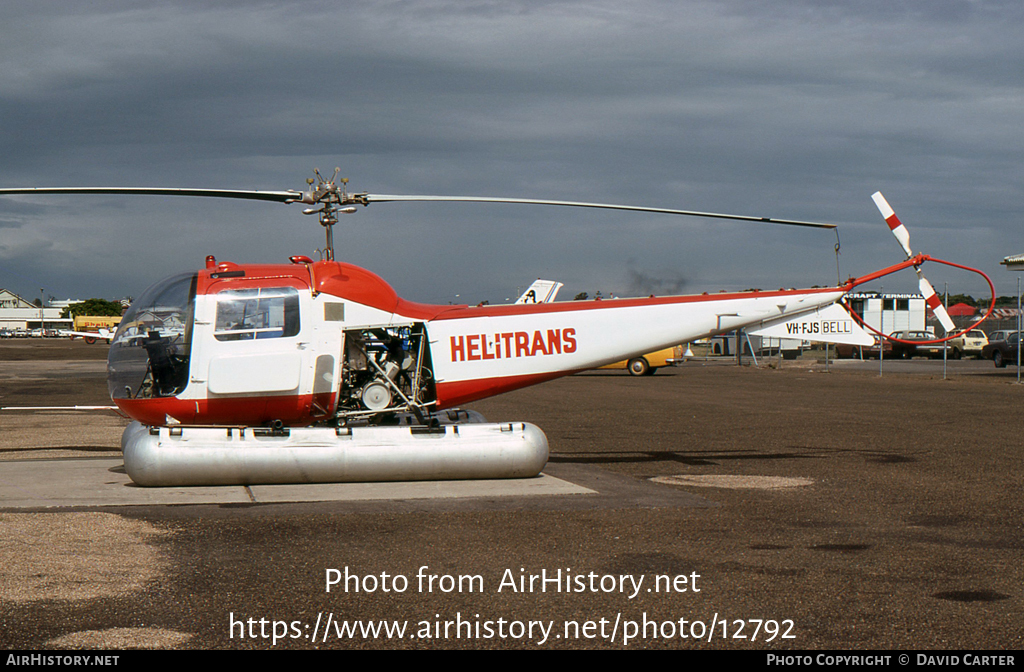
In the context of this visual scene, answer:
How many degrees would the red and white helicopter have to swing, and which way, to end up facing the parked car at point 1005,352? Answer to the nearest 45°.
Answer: approximately 135° to its right

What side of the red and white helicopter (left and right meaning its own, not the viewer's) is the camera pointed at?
left

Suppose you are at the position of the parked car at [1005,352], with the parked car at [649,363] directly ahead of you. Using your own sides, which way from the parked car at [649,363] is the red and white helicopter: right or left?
left

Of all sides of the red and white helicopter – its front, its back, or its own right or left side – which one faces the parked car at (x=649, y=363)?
right
